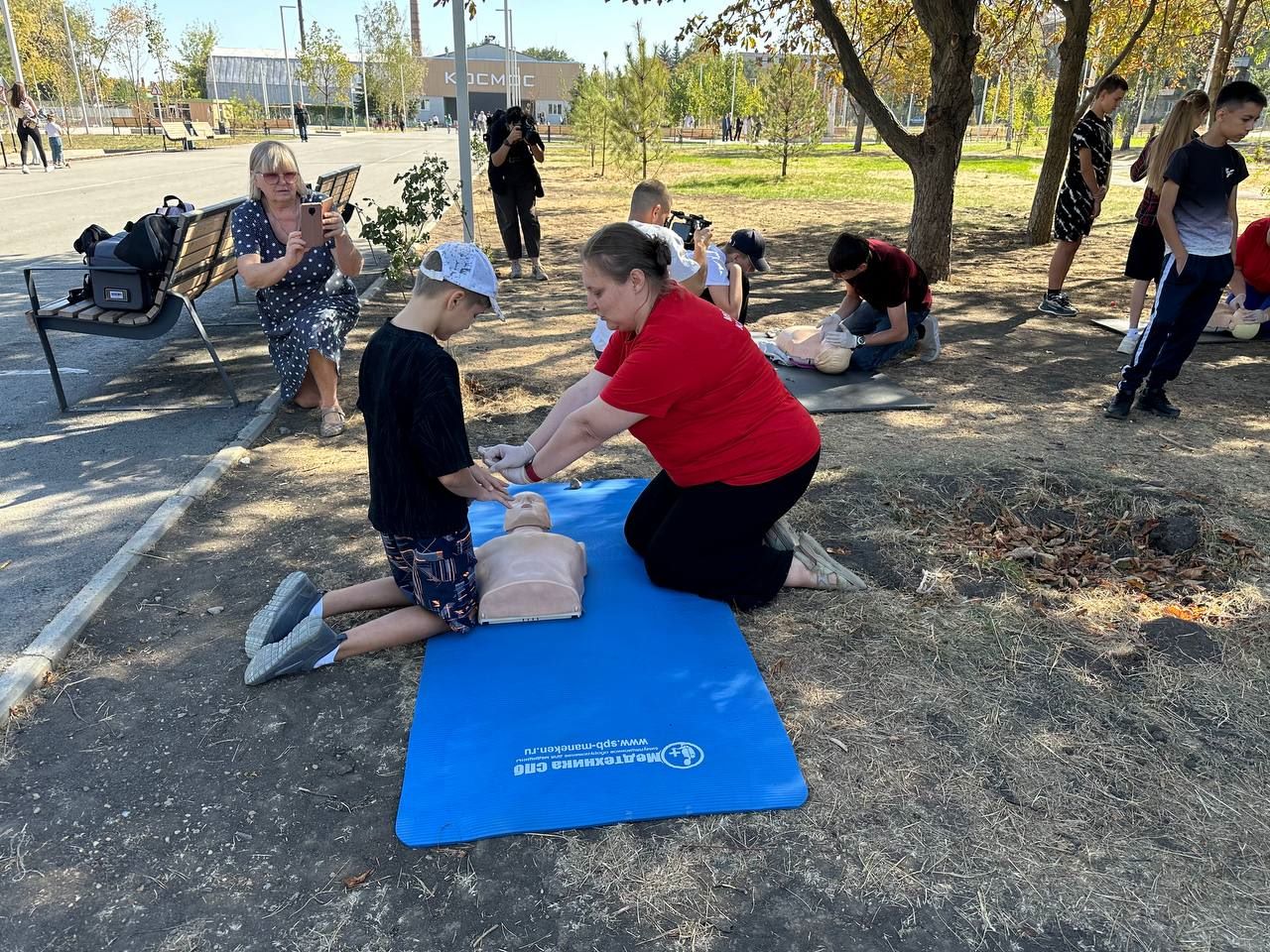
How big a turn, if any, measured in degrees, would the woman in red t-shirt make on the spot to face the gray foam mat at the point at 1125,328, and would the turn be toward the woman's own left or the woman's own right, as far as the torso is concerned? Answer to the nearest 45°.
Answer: approximately 135° to the woman's own right

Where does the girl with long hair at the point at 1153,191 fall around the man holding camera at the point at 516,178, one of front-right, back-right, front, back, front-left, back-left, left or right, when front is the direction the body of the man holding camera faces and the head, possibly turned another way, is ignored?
front-left

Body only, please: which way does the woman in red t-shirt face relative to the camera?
to the viewer's left

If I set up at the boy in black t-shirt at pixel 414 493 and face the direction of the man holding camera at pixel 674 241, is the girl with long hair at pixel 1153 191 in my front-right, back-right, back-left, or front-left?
front-right

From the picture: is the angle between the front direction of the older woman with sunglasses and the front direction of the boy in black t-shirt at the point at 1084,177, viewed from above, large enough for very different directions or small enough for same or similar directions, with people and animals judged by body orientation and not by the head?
same or similar directions

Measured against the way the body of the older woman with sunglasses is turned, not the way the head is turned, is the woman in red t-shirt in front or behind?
in front

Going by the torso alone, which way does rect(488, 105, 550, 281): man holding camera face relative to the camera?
toward the camera

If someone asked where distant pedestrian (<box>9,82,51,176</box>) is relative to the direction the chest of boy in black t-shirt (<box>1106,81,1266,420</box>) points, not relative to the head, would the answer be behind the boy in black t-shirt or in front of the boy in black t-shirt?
behind

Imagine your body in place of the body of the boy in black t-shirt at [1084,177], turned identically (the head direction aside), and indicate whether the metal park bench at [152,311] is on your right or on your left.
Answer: on your right

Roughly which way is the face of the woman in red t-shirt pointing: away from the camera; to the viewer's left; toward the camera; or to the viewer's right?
to the viewer's left

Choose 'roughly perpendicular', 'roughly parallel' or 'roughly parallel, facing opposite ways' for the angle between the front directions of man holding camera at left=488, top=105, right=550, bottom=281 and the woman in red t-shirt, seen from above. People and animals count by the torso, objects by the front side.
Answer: roughly perpendicular

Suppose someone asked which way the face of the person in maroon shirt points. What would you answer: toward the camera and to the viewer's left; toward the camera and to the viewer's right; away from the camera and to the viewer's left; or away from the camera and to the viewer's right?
toward the camera and to the viewer's left

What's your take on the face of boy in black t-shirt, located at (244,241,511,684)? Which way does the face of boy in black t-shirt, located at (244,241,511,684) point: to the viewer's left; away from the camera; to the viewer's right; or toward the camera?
to the viewer's right

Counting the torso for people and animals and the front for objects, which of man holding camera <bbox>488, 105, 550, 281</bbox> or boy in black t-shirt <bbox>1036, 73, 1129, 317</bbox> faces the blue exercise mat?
the man holding camera

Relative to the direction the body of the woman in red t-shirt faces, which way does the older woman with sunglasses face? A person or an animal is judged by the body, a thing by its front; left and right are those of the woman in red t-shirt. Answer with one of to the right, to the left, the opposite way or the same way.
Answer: to the left

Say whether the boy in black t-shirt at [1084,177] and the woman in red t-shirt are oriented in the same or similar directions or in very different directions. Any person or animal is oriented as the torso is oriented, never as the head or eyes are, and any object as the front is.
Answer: very different directions

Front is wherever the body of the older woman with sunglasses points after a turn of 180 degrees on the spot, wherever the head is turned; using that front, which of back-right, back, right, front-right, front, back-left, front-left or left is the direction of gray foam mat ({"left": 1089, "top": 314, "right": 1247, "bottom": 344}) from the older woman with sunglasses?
back-right
